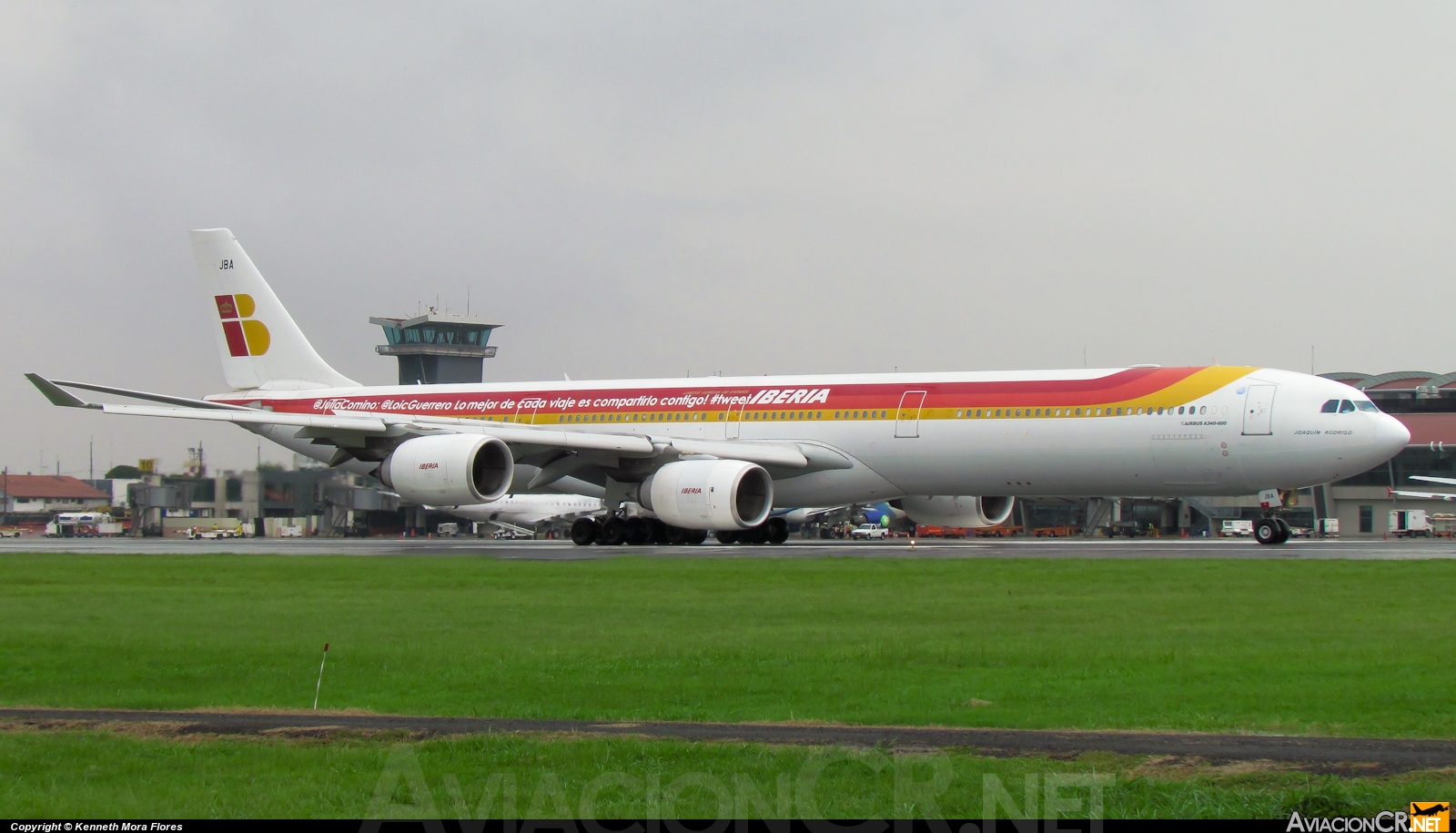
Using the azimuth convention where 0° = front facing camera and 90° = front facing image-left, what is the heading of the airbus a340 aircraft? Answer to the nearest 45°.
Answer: approximately 315°
